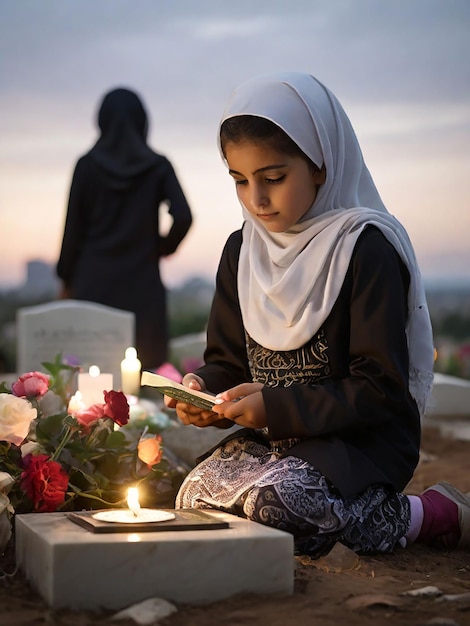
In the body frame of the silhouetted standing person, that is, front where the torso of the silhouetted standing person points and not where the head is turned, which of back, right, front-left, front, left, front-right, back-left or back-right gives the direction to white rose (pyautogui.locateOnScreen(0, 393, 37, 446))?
back

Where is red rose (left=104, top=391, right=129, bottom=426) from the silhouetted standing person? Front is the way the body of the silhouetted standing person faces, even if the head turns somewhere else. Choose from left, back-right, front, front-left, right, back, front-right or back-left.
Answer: back

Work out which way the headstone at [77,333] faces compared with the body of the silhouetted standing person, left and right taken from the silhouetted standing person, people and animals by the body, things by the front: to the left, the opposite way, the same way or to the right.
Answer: the opposite way

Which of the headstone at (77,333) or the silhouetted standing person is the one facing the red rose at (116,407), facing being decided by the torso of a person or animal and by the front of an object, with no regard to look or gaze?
the headstone

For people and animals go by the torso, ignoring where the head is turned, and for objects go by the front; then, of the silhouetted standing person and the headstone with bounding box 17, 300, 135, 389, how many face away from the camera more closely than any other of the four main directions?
1

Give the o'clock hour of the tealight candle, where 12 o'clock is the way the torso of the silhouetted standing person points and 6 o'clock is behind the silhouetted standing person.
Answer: The tealight candle is roughly at 6 o'clock from the silhouetted standing person.

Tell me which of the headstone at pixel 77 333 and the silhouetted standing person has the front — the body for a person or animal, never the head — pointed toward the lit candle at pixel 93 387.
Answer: the headstone

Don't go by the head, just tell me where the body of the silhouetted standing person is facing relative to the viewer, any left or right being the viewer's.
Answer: facing away from the viewer

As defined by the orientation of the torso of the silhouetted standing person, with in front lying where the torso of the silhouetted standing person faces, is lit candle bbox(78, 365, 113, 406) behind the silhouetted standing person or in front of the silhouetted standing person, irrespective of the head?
behind

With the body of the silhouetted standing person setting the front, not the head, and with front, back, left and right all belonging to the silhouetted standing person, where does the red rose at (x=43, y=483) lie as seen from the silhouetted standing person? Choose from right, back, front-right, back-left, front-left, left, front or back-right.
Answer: back

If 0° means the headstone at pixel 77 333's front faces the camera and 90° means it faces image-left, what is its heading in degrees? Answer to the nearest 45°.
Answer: approximately 0°

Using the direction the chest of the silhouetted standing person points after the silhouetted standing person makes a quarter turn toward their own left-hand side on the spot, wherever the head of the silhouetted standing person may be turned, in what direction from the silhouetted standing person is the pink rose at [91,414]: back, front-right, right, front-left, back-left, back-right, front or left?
left
